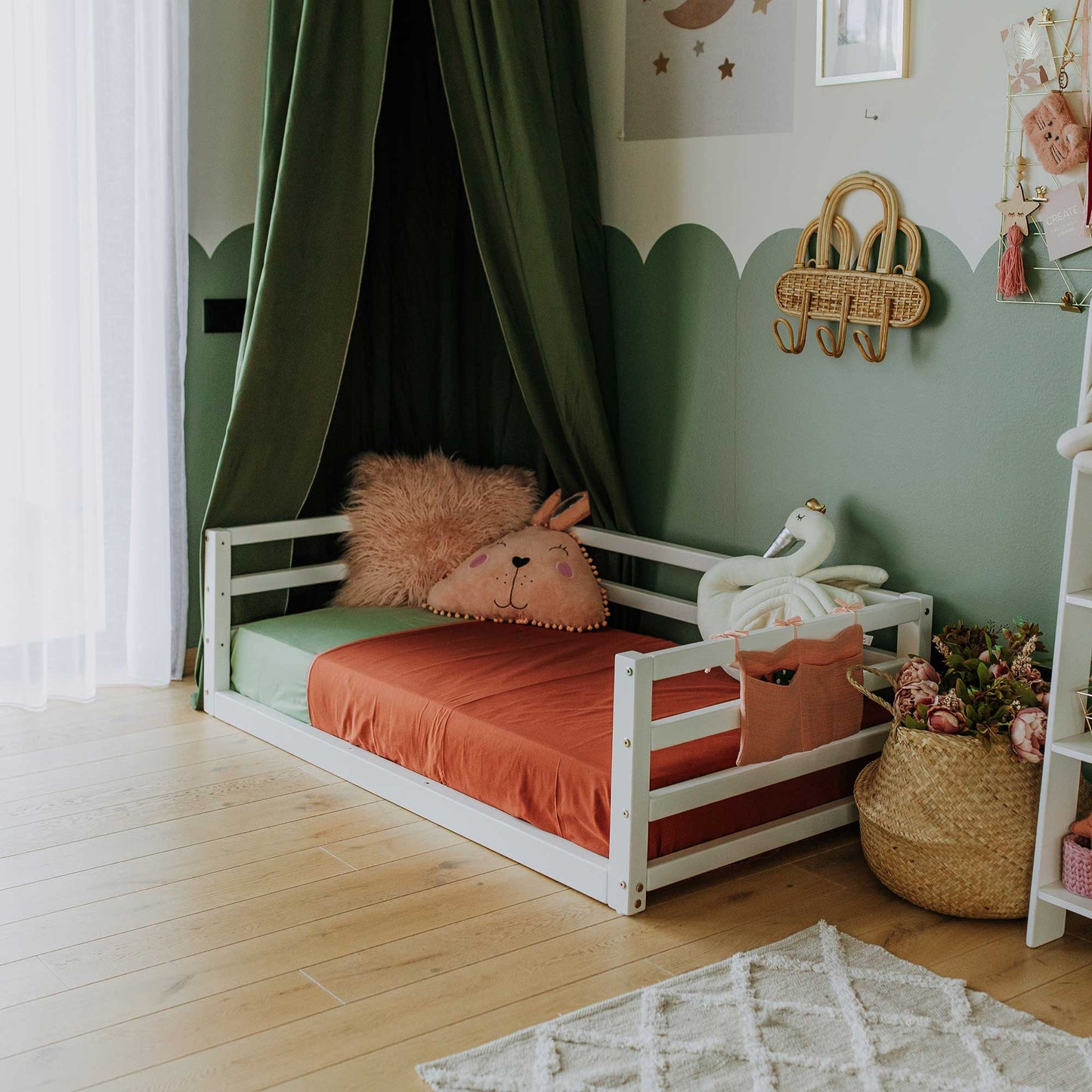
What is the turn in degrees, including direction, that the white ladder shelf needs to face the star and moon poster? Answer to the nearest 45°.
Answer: approximately 90° to its right

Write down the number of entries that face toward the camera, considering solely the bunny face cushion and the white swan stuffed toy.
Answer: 1

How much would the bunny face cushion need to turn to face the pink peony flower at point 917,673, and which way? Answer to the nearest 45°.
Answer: approximately 45° to its left

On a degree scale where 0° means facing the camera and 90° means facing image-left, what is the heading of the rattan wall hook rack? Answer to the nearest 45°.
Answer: approximately 45°

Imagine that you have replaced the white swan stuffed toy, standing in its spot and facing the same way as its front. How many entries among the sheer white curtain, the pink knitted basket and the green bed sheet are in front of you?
2

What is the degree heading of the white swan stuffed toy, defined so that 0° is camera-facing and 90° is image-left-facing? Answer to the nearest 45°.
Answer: approximately 90°

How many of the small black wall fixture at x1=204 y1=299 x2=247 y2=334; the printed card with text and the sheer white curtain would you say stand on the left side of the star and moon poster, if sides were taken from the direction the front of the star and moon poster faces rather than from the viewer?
1

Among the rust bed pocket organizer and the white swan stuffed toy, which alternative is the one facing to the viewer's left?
the white swan stuffed toy
